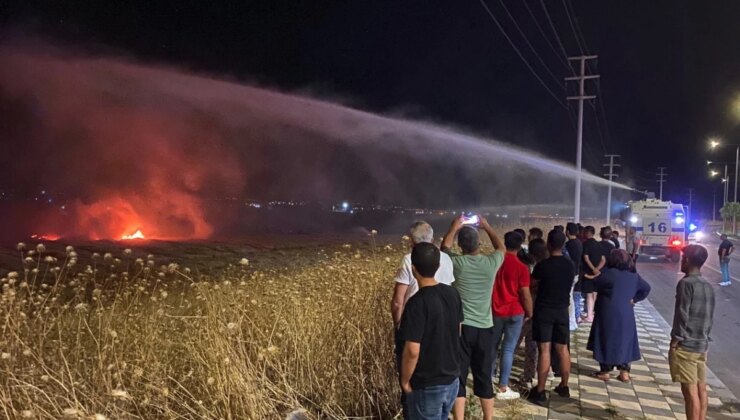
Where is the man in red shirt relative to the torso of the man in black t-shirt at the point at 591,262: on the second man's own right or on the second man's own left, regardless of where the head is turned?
on the second man's own left

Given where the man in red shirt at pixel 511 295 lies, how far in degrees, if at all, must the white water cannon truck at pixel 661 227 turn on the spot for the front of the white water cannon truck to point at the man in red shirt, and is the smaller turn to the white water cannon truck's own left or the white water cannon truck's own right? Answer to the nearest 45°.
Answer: approximately 180°

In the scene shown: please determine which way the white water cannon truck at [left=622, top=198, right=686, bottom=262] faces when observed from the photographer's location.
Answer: facing away from the viewer

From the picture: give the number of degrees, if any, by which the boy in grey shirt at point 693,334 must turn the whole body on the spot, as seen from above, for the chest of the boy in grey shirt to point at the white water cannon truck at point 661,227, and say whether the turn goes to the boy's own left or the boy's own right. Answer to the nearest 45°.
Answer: approximately 45° to the boy's own right

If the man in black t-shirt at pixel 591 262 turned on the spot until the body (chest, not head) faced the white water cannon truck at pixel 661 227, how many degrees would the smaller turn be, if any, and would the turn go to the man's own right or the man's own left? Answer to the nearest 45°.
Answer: approximately 45° to the man's own right

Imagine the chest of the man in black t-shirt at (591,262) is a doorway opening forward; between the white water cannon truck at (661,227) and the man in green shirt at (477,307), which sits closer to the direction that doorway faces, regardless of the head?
the white water cannon truck

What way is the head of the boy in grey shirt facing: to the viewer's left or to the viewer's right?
to the viewer's left

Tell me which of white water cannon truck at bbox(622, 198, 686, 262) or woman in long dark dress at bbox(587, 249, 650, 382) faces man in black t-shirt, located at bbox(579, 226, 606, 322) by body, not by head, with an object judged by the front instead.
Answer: the woman in long dark dress

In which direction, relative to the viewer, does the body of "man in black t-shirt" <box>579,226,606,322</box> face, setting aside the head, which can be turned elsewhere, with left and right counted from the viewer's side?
facing away from the viewer and to the left of the viewer

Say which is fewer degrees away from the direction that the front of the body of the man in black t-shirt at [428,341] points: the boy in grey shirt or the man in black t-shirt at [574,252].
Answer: the man in black t-shirt

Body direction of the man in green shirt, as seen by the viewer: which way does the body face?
away from the camera

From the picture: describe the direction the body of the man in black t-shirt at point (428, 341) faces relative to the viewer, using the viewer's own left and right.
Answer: facing away from the viewer and to the left of the viewer

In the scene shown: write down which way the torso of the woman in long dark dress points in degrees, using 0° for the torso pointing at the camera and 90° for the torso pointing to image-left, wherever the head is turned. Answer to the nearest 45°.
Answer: approximately 180°
